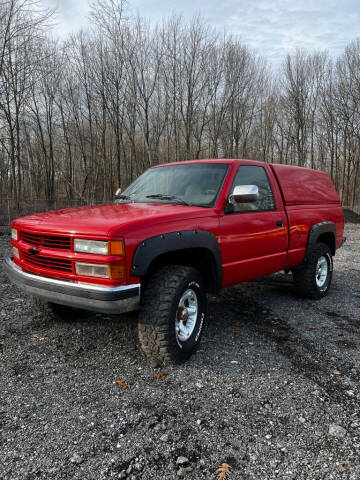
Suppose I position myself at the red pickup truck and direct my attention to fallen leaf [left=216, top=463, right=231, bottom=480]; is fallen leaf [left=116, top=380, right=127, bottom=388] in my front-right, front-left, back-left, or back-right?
front-right

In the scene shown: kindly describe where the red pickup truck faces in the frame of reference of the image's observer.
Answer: facing the viewer and to the left of the viewer

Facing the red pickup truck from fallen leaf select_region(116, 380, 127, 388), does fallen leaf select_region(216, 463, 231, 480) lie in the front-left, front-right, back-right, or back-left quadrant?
back-right

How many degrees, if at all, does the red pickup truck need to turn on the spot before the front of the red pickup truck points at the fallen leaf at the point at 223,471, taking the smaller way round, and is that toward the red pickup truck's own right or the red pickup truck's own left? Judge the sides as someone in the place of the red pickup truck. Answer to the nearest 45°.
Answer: approximately 45° to the red pickup truck's own left

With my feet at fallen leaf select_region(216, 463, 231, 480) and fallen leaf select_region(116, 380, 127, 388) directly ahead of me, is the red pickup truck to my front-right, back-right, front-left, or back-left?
front-right
